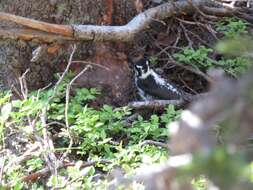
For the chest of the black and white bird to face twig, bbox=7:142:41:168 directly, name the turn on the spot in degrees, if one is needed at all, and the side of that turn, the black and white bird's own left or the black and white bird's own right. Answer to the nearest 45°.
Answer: approximately 45° to the black and white bird's own left

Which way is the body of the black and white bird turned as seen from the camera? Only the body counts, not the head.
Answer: to the viewer's left

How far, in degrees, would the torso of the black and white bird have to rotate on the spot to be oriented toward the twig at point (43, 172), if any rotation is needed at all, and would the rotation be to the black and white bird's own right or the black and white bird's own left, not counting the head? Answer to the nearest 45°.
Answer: approximately 90° to the black and white bird's own left

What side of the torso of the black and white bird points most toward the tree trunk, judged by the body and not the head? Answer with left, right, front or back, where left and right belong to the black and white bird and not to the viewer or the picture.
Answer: front
